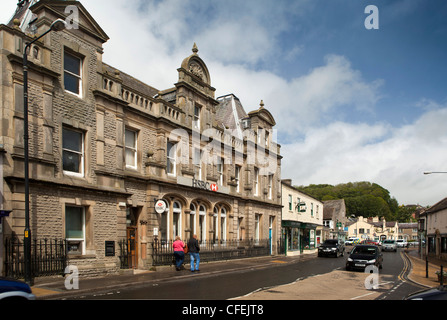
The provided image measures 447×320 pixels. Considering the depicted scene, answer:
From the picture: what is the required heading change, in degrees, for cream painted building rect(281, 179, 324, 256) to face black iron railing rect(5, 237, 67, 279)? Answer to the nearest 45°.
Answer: approximately 45° to its right

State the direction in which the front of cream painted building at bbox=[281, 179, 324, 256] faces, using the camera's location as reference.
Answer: facing the viewer and to the right of the viewer

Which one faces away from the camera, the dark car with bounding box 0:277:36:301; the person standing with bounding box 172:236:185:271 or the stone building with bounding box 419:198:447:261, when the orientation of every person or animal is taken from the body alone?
the person standing

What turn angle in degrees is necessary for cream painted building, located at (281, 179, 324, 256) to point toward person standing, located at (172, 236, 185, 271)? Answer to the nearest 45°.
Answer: approximately 45° to its right

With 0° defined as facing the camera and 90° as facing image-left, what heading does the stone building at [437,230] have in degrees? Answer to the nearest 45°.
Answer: approximately 45°

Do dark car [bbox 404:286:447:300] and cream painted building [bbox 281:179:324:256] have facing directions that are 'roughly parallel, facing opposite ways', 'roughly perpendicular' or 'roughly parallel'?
roughly perpendicular

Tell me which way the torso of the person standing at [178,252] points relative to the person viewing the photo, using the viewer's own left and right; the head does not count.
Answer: facing away from the viewer

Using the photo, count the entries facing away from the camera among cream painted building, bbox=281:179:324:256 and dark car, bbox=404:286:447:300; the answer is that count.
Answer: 0
